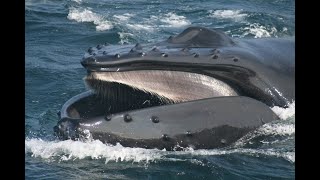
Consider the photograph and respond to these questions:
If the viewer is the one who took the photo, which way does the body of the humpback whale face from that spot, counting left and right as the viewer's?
facing to the left of the viewer

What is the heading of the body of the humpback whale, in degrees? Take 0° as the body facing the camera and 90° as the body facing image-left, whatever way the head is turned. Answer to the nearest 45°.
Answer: approximately 90°
